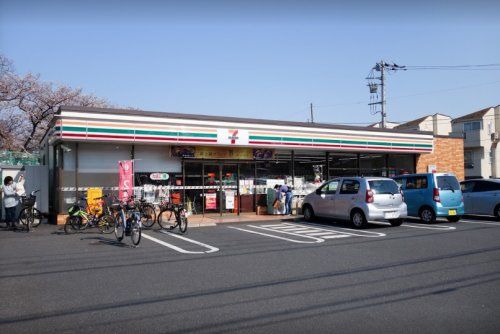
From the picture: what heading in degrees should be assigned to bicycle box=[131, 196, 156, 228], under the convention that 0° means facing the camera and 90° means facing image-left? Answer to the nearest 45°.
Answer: approximately 135°

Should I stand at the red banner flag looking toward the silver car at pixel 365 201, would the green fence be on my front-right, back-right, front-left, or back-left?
back-left

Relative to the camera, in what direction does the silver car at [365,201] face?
facing away from the viewer and to the left of the viewer

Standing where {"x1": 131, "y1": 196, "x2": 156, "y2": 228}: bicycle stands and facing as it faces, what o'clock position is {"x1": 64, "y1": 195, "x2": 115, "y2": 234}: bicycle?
{"x1": 64, "y1": 195, "x2": 115, "y2": 234}: bicycle is roughly at 10 o'clock from {"x1": 131, "y1": 196, "x2": 156, "y2": 228}: bicycle.

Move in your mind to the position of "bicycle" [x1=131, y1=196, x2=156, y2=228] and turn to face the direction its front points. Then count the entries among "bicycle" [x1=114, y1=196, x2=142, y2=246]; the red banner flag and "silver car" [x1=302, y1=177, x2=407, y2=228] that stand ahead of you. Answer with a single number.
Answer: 1

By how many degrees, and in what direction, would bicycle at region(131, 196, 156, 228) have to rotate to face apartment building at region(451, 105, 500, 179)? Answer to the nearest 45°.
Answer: approximately 90° to its right
